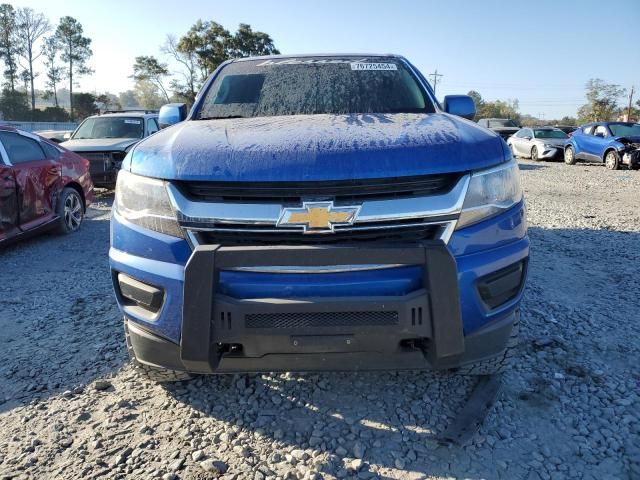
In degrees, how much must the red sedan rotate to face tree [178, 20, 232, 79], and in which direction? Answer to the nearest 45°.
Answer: approximately 135° to its right

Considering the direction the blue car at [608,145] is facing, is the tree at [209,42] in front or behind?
behind

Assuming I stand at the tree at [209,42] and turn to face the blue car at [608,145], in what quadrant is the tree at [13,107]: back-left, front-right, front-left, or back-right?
back-right

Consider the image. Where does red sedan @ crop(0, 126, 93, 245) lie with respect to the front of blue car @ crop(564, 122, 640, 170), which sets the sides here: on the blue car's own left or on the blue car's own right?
on the blue car's own right

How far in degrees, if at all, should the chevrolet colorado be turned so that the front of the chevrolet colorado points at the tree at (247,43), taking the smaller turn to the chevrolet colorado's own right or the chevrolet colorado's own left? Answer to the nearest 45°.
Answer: approximately 180°

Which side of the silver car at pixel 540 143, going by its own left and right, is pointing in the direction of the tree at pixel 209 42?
back

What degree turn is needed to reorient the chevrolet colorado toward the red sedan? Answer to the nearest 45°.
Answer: approximately 135° to its right

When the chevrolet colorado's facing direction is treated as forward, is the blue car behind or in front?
behind

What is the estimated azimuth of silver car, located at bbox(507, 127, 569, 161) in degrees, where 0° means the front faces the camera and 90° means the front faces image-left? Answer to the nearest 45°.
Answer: approximately 315°

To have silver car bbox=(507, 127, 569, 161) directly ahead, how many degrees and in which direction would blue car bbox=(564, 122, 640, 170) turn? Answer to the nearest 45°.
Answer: approximately 180°

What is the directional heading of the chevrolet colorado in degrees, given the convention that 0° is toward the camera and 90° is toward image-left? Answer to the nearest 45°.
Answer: approximately 0°
